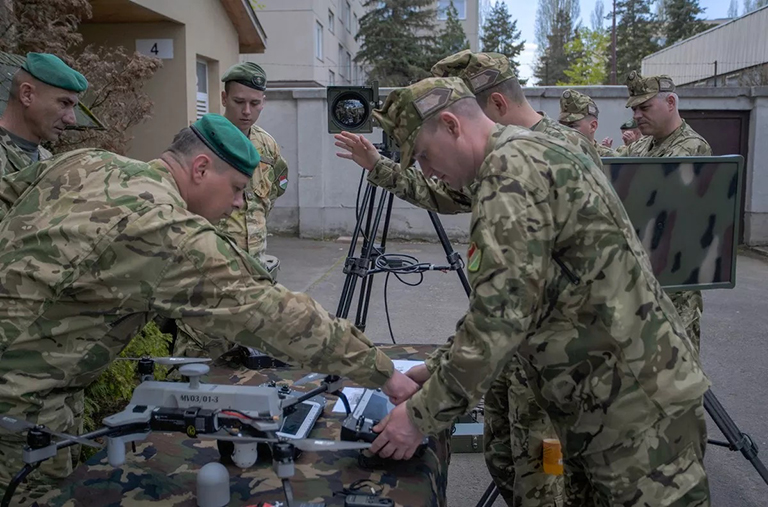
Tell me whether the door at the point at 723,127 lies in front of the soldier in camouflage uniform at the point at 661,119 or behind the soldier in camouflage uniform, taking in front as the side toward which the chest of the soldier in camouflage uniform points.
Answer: behind

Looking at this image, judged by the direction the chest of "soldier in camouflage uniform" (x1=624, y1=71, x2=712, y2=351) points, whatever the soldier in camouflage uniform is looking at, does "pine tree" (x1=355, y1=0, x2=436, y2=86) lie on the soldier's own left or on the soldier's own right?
on the soldier's own right

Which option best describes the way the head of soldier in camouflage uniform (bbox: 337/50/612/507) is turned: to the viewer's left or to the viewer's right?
to the viewer's left

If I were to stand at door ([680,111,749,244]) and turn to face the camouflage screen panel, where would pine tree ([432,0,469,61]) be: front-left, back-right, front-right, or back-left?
back-right

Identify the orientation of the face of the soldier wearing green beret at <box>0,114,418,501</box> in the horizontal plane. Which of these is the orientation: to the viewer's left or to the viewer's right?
to the viewer's right

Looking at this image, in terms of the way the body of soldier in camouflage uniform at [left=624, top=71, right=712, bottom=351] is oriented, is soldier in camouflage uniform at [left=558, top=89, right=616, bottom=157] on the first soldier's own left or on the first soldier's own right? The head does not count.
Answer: on the first soldier's own right

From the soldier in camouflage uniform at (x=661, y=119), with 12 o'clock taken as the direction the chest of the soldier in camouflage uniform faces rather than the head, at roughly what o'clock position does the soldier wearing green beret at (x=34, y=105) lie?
The soldier wearing green beret is roughly at 12 o'clock from the soldier in camouflage uniform.

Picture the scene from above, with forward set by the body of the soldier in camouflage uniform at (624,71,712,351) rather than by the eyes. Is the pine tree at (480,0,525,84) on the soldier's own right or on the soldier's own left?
on the soldier's own right

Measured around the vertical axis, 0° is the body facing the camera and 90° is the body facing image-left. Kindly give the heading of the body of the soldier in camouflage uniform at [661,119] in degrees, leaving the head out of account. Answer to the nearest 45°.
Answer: approximately 45°

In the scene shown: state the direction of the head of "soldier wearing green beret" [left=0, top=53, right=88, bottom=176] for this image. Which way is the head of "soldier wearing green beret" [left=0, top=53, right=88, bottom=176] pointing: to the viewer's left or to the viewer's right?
to the viewer's right
